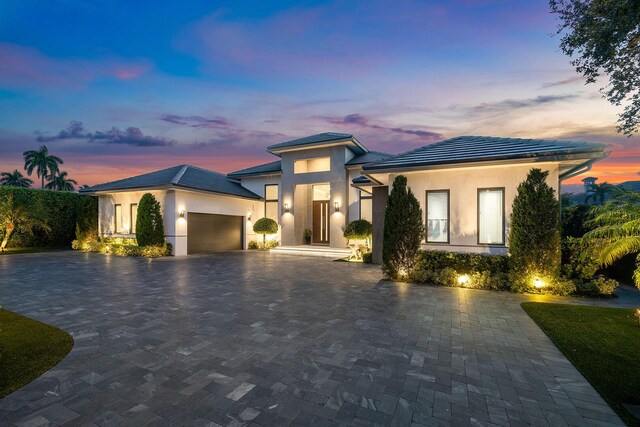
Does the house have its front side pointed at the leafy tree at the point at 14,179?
no

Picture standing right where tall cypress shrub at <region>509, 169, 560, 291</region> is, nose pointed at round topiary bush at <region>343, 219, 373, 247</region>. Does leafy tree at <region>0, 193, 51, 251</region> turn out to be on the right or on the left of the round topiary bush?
left

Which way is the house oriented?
toward the camera

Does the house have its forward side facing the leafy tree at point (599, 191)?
no

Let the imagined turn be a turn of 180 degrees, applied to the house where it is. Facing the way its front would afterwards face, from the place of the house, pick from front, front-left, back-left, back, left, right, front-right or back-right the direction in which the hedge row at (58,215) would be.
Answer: left

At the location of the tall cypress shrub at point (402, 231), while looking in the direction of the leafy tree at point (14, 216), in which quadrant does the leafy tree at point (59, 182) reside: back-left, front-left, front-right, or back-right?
front-right

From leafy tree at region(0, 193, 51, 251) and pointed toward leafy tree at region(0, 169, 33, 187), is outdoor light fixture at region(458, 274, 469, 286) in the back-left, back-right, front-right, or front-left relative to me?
back-right

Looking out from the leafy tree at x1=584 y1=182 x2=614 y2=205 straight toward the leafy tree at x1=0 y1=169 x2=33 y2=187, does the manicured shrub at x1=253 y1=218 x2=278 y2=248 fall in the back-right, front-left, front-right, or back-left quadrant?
front-left

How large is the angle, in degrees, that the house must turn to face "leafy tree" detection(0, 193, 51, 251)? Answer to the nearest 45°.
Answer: approximately 90° to its right

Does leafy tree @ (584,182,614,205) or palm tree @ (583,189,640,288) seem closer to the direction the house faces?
the palm tree

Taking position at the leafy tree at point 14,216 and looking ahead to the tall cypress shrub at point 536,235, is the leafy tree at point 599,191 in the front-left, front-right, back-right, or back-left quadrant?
front-left
